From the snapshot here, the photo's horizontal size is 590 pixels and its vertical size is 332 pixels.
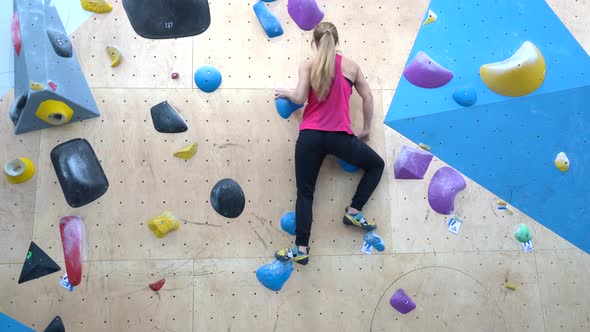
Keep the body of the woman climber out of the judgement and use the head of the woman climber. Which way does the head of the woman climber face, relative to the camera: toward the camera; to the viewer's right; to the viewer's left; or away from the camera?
away from the camera

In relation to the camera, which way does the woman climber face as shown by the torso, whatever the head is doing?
away from the camera

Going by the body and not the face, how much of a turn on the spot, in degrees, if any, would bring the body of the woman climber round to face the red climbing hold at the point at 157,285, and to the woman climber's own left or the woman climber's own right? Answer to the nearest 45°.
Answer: approximately 135° to the woman climber's own left

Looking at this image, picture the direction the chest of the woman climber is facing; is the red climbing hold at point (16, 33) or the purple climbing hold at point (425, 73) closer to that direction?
the purple climbing hold

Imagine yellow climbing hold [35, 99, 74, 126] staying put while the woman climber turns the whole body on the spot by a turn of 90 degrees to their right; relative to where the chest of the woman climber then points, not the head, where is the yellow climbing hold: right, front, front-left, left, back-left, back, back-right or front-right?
back

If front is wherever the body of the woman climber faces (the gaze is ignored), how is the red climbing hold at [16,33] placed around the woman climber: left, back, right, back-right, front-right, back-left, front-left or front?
left

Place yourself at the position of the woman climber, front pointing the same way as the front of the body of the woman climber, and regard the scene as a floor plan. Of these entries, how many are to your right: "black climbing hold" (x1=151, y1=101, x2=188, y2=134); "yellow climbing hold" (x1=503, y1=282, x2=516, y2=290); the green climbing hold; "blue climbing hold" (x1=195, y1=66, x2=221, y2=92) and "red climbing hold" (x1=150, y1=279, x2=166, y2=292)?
2

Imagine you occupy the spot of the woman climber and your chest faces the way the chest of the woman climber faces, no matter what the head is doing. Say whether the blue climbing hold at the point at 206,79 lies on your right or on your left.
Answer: on your left

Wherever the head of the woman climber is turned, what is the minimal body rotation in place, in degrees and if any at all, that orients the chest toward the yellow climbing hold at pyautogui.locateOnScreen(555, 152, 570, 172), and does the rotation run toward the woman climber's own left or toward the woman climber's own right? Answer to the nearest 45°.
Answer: approximately 90° to the woman climber's own right

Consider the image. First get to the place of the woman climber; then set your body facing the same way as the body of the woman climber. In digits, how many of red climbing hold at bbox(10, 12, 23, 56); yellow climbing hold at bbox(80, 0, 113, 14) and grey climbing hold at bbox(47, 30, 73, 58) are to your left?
3

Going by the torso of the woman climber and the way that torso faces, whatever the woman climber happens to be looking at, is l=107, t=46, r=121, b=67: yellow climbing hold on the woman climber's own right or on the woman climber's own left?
on the woman climber's own left

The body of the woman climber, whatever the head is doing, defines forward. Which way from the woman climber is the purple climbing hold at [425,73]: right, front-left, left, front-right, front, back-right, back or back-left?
front-right

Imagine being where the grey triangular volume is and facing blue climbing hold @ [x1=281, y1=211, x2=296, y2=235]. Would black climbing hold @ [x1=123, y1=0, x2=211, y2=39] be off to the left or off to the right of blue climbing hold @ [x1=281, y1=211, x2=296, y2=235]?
left

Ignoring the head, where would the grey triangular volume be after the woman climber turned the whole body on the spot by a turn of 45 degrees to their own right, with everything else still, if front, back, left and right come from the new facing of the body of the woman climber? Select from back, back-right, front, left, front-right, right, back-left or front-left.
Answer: back-left

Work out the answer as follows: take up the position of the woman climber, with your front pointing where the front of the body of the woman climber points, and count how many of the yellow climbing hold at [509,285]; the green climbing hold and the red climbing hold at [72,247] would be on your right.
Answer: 2

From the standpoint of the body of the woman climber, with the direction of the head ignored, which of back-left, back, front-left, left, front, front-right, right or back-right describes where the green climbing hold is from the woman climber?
right
